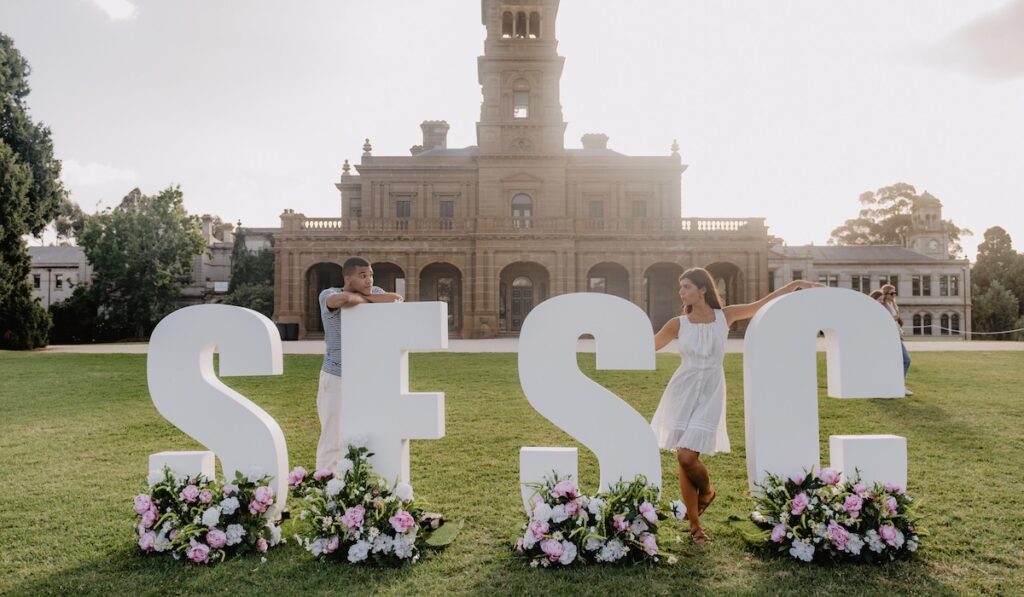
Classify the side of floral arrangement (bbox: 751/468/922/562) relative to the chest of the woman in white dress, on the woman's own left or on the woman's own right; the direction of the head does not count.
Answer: on the woman's own left

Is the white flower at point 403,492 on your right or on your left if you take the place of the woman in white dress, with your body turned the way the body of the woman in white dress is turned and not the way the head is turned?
on your right

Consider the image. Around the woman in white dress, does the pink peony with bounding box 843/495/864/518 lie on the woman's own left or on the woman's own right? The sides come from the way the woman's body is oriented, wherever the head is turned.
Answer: on the woman's own left

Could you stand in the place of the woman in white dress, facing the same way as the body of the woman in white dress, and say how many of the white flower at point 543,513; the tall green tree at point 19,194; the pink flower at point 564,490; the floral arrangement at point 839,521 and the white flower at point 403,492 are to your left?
1

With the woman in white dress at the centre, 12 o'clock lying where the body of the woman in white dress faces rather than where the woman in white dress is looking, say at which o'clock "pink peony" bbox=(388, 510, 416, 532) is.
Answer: The pink peony is roughly at 2 o'clock from the woman in white dress.

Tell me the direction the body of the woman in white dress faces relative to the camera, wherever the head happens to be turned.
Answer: toward the camera

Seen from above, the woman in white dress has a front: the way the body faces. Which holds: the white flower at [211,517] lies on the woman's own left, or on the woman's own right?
on the woman's own right

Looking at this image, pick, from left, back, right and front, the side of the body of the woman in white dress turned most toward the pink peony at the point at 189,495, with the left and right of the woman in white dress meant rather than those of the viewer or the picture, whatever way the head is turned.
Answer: right
